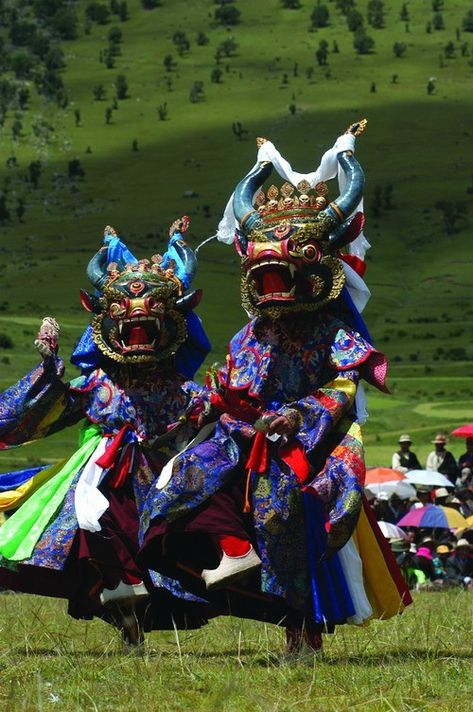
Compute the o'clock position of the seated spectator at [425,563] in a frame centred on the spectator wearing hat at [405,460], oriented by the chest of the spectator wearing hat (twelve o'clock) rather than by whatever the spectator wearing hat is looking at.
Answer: The seated spectator is roughly at 12 o'clock from the spectator wearing hat.

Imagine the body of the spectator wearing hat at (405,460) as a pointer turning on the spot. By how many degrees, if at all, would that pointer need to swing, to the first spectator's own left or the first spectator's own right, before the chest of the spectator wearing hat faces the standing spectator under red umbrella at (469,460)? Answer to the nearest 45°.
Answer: approximately 45° to the first spectator's own left

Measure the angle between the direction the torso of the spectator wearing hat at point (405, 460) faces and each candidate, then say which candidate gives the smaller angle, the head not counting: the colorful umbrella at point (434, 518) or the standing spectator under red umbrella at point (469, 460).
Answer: the colorful umbrella

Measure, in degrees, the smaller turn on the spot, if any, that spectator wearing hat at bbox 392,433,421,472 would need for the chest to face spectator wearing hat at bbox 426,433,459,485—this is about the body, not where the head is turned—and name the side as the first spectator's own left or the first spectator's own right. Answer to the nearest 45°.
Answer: approximately 45° to the first spectator's own left

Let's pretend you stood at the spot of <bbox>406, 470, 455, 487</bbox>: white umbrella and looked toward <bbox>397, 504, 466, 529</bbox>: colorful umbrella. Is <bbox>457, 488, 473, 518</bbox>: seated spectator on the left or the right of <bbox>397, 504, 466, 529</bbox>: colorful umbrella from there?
left

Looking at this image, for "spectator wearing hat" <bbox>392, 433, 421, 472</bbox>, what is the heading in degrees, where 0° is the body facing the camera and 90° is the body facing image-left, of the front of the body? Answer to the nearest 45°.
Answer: approximately 0°

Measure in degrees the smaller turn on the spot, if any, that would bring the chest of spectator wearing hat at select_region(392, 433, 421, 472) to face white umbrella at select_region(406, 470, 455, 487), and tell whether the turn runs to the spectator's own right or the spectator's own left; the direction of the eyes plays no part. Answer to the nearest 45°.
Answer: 0° — they already face it

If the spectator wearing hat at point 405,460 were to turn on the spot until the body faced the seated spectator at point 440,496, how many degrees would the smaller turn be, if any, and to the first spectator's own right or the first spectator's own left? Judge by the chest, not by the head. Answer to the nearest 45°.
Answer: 0° — they already face them

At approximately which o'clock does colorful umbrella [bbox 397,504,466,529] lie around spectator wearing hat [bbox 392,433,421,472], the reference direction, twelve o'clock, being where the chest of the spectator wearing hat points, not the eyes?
The colorful umbrella is roughly at 12 o'clock from the spectator wearing hat.

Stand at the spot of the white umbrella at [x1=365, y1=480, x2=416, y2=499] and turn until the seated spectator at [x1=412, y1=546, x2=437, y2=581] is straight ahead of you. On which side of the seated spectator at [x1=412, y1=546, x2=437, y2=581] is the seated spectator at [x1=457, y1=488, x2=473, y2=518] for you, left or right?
left
